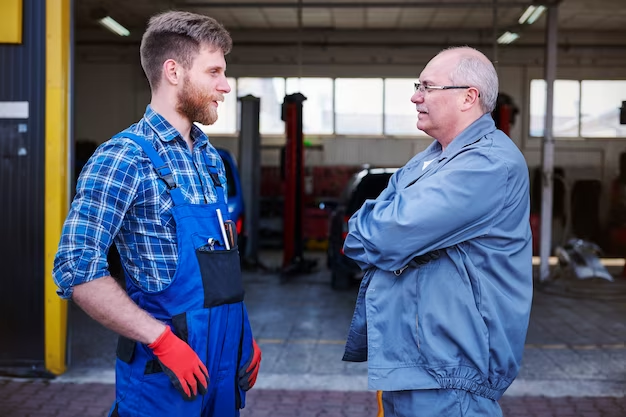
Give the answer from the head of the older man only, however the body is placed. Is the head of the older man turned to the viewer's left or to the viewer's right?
to the viewer's left

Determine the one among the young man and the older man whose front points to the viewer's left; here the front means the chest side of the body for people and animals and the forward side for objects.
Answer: the older man

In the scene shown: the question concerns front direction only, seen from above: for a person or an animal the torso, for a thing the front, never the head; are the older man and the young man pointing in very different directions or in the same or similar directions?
very different directions

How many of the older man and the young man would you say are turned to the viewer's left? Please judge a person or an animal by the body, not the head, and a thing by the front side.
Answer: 1

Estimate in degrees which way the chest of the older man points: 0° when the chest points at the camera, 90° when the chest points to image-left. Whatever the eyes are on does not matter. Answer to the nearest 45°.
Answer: approximately 90°

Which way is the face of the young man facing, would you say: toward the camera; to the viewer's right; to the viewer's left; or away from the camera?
to the viewer's right

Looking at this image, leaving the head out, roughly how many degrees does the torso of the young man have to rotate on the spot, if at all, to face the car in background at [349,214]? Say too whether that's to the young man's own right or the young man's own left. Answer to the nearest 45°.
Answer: approximately 135° to the young man's own left

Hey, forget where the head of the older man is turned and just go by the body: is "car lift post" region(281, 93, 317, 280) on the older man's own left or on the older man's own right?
on the older man's own right

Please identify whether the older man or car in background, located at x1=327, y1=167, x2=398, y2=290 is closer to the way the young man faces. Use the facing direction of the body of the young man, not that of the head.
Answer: the older man

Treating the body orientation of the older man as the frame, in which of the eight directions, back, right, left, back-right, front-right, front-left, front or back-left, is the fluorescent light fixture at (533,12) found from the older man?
right

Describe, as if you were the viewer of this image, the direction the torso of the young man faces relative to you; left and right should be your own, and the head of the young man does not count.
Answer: facing the viewer and to the right of the viewer

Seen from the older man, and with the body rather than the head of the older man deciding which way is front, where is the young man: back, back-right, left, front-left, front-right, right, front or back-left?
front
